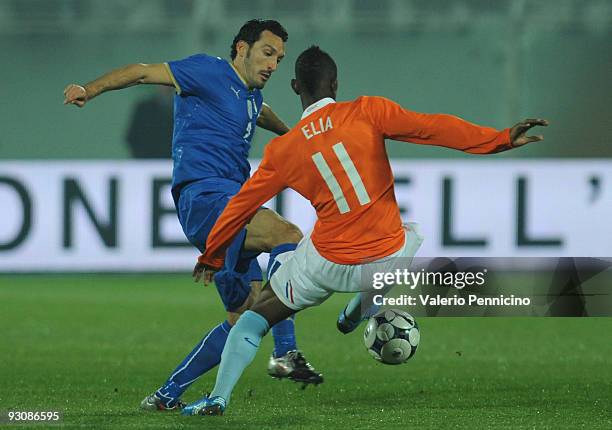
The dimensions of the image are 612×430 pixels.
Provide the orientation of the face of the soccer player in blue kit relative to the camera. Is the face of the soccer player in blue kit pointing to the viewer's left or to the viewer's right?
to the viewer's right

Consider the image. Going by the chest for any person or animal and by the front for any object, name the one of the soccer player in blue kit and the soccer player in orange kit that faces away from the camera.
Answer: the soccer player in orange kit

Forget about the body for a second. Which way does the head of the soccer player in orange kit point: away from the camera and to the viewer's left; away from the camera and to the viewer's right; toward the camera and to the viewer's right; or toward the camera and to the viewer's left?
away from the camera and to the viewer's left

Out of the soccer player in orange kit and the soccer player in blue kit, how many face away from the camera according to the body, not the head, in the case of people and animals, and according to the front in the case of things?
1

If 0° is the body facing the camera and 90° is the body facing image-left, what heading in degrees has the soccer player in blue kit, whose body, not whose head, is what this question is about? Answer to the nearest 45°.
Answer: approximately 315°

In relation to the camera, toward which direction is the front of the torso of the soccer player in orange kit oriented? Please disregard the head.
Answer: away from the camera
